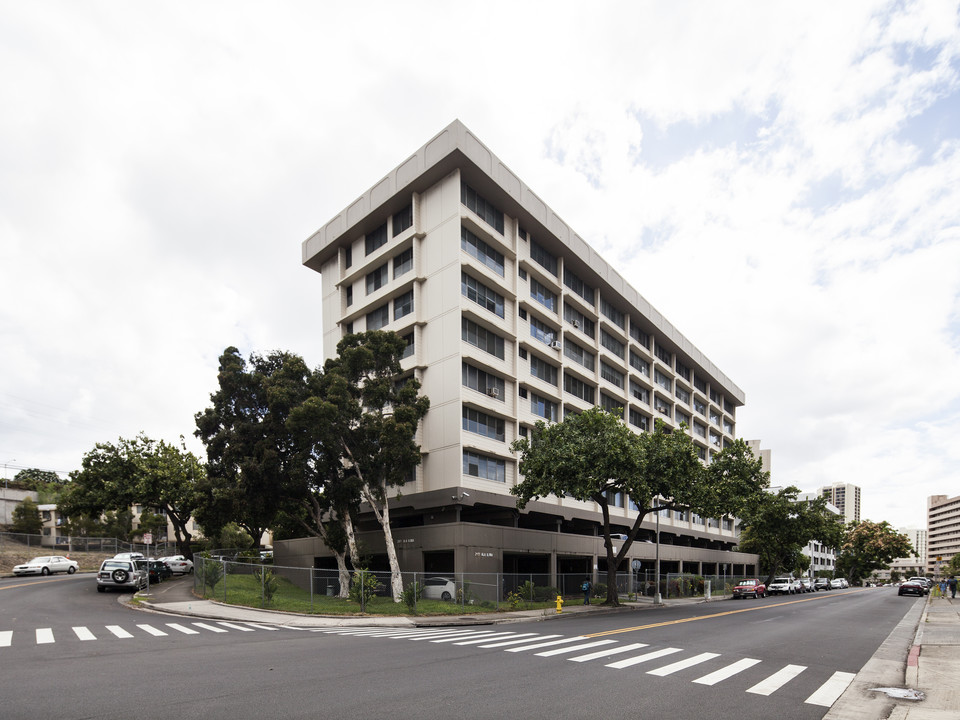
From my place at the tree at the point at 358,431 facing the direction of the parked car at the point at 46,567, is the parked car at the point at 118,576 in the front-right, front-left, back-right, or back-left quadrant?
front-left
